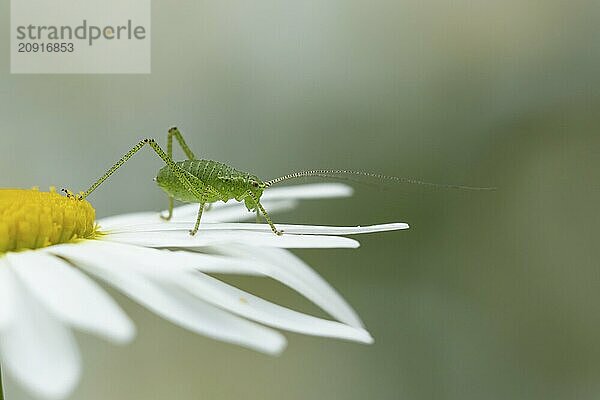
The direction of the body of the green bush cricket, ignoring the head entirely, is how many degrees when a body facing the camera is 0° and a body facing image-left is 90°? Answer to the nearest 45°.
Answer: approximately 270°
